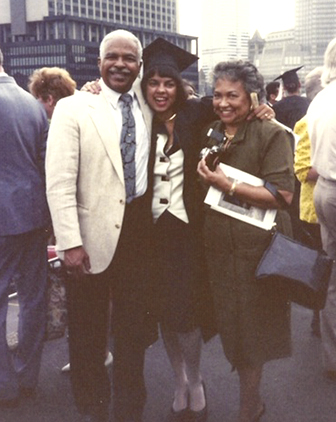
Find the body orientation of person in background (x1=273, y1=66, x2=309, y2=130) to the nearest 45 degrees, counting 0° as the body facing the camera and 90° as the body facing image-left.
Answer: approximately 180°

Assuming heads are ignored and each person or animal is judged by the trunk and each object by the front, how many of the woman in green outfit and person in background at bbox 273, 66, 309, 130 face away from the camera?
1

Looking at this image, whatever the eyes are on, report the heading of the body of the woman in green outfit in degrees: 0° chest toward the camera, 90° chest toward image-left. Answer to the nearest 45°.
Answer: approximately 45°

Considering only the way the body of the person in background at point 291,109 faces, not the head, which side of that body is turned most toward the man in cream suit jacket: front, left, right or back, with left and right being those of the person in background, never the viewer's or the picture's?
back

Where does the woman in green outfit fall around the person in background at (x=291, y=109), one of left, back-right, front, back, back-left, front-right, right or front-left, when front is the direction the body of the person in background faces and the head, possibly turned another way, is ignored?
back

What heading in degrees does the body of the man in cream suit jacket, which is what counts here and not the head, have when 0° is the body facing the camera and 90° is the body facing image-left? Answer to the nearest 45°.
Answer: approximately 315°
